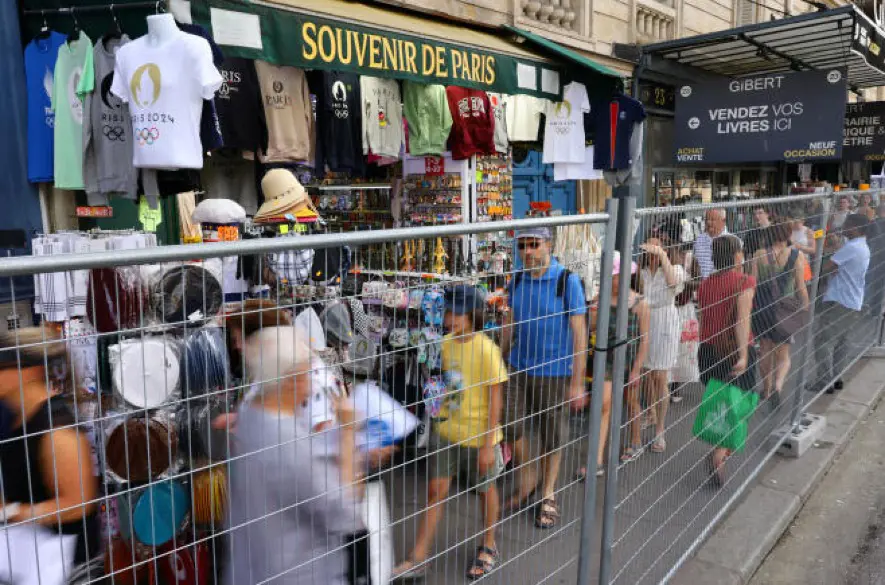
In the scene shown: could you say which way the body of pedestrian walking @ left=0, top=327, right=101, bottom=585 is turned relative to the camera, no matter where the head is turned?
to the viewer's left

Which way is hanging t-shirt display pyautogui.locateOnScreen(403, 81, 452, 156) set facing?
toward the camera

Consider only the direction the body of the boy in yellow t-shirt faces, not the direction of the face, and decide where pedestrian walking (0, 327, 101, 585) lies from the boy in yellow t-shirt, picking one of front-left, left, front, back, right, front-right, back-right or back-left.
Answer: front

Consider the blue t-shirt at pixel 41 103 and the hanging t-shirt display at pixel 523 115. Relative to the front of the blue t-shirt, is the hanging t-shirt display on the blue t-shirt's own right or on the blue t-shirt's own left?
on the blue t-shirt's own left

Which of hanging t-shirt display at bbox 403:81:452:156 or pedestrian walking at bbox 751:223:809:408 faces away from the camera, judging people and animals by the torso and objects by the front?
the pedestrian walking

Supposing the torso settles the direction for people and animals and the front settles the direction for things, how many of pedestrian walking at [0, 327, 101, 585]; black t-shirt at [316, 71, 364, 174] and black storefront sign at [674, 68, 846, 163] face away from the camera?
0

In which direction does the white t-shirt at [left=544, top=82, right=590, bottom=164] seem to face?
toward the camera

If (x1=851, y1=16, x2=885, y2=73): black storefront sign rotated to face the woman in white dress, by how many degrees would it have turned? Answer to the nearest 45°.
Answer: approximately 45° to its right

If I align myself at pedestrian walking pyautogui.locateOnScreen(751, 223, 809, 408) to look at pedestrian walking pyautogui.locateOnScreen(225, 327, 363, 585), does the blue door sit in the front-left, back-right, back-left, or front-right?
back-right

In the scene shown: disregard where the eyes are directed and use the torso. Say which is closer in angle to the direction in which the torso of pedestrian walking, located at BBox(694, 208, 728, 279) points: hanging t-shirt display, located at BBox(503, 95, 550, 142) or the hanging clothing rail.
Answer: the hanging clothing rail

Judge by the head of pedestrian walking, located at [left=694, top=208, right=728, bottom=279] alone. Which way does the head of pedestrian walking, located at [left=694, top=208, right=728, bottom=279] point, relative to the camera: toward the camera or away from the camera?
toward the camera

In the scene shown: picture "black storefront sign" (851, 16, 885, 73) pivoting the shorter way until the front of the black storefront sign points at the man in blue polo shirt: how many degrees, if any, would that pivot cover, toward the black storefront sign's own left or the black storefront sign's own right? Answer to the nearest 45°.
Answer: approximately 45° to the black storefront sign's own right

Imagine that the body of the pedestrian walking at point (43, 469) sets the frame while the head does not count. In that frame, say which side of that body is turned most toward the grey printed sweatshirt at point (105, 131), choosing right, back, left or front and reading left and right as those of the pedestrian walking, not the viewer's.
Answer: right

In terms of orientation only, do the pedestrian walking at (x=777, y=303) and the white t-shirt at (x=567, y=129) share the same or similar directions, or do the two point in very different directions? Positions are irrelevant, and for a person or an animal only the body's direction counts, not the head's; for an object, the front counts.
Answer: very different directions

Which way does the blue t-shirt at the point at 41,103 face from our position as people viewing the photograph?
facing the viewer and to the right of the viewer

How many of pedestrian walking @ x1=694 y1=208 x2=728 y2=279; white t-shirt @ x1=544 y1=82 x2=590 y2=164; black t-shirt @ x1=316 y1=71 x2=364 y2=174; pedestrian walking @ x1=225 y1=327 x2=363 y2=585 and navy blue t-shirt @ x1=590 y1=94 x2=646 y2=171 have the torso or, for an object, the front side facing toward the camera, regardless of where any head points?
4
